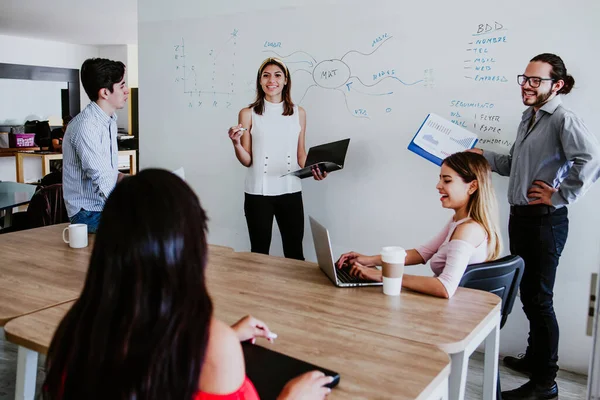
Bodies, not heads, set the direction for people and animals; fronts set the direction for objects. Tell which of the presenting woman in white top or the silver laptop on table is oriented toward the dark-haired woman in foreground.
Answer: the presenting woman in white top

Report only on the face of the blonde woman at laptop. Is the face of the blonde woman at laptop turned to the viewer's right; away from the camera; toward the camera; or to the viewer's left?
to the viewer's left

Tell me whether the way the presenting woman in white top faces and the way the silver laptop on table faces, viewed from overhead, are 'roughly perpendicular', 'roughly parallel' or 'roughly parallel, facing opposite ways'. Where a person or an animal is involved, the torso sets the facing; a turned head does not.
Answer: roughly perpendicular

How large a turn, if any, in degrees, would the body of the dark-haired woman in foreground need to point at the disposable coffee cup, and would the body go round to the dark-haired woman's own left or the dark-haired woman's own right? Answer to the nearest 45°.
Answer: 0° — they already face it

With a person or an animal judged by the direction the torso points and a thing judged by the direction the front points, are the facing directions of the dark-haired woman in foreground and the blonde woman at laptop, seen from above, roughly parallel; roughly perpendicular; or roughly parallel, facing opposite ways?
roughly perpendicular

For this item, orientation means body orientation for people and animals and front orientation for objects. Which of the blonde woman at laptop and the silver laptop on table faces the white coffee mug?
the blonde woman at laptop

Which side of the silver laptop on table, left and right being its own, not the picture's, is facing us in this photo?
right

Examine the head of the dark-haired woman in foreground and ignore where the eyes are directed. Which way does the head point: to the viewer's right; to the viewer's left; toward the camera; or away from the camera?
away from the camera

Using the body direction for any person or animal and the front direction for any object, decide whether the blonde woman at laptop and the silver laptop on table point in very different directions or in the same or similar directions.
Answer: very different directions
